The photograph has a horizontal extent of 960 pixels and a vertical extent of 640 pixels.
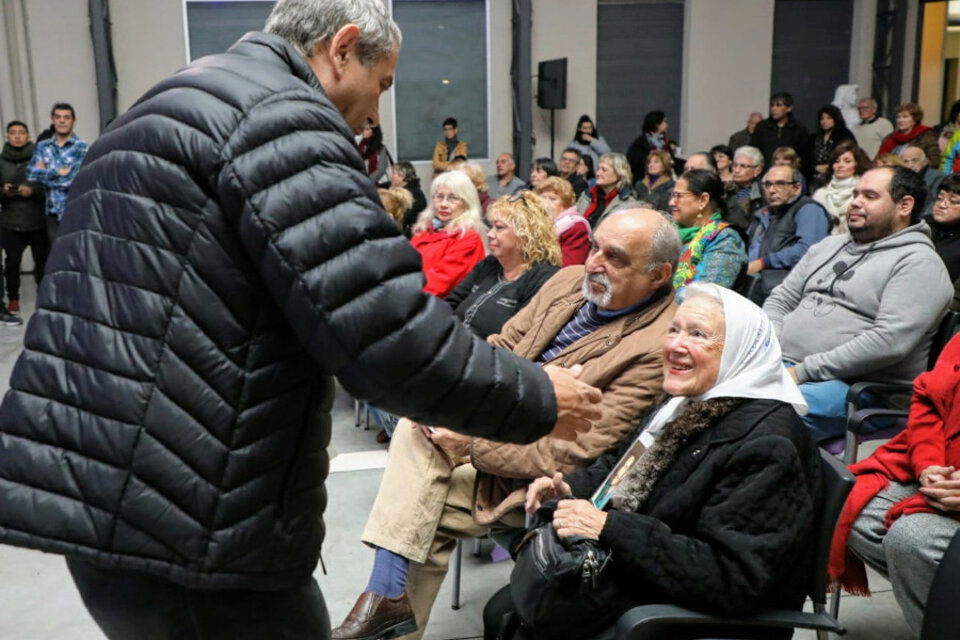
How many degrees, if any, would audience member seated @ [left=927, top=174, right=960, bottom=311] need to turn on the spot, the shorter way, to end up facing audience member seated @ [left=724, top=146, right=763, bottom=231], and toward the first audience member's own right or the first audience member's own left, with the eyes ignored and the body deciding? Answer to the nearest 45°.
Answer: approximately 90° to the first audience member's own right

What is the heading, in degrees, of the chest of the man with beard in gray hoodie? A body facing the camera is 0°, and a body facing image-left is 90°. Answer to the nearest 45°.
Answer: approximately 45°

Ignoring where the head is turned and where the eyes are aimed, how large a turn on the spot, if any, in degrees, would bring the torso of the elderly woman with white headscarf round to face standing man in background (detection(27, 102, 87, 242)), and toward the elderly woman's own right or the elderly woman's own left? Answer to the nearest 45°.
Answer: approximately 90° to the elderly woman's own right

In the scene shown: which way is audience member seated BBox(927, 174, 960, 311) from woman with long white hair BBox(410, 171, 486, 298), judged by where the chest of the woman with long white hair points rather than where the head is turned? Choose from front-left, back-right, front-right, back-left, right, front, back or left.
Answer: back-left

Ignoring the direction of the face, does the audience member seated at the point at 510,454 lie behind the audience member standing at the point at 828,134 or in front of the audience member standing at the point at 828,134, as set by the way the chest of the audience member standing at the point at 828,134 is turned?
in front

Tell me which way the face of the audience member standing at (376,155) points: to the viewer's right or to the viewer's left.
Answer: to the viewer's left

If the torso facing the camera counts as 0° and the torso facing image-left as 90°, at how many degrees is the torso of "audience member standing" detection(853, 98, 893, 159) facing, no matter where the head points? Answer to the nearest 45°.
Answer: approximately 45°

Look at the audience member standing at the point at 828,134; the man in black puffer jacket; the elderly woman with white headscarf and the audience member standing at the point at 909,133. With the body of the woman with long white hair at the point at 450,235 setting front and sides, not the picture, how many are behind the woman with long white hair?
2

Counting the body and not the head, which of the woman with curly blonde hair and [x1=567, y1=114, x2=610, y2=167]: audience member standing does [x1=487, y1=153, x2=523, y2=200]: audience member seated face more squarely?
the woman with curly blonde hair

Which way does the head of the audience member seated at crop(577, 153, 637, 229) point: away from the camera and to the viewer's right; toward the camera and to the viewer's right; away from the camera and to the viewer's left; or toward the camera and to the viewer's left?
toward the camera and to the viewer's left

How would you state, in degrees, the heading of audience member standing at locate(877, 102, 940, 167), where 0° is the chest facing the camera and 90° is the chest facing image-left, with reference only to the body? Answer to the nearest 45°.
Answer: approximately 45°

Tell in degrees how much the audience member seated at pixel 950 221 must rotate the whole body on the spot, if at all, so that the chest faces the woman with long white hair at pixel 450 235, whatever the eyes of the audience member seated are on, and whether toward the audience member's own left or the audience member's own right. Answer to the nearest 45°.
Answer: approximately 45° to the audience member's own right

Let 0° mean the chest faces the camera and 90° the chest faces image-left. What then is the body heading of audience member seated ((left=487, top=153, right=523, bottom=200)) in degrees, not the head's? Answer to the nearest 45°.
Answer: approximately 45°
